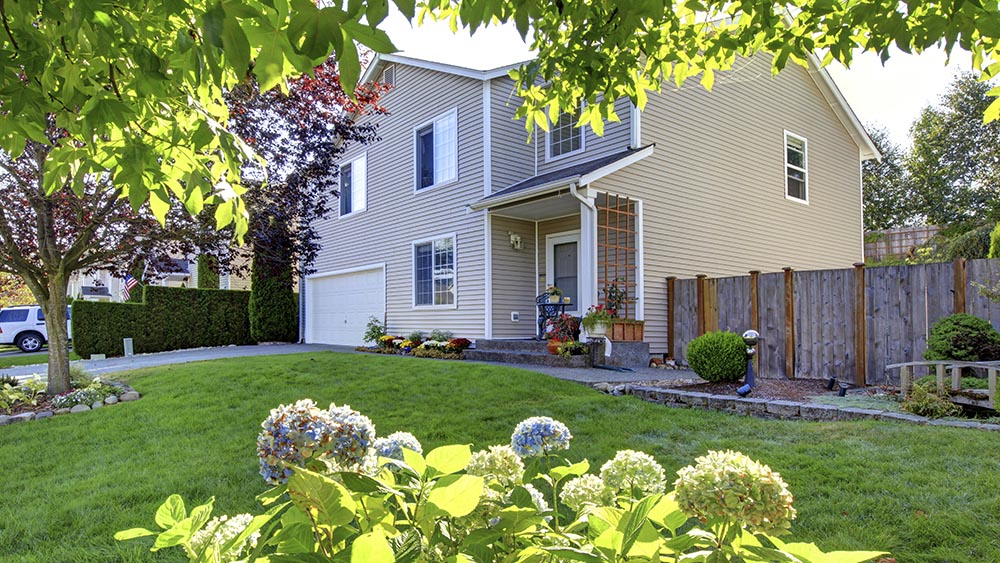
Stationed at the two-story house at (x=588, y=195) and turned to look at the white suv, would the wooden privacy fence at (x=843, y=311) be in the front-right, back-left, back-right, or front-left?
back-left

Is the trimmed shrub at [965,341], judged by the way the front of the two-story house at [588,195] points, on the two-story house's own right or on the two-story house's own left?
on the two-story house's own left

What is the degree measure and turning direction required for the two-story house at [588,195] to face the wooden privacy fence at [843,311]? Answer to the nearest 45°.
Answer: approximately 90° to its left

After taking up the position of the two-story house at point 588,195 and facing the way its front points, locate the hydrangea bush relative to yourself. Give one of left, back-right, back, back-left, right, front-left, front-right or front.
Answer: front-left

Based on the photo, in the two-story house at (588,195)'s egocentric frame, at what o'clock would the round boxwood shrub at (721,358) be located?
The round boxwood shrub is roughly at 10 o'clock from the two-story house.

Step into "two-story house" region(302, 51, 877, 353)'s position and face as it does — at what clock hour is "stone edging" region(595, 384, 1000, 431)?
The stone edging is roughly at 10 o'clock from the two-story house.

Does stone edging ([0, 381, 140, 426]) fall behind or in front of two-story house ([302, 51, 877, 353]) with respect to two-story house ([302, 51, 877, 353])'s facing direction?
in front

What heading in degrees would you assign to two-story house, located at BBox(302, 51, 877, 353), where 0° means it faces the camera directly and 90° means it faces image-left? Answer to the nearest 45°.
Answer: approximately 45°
